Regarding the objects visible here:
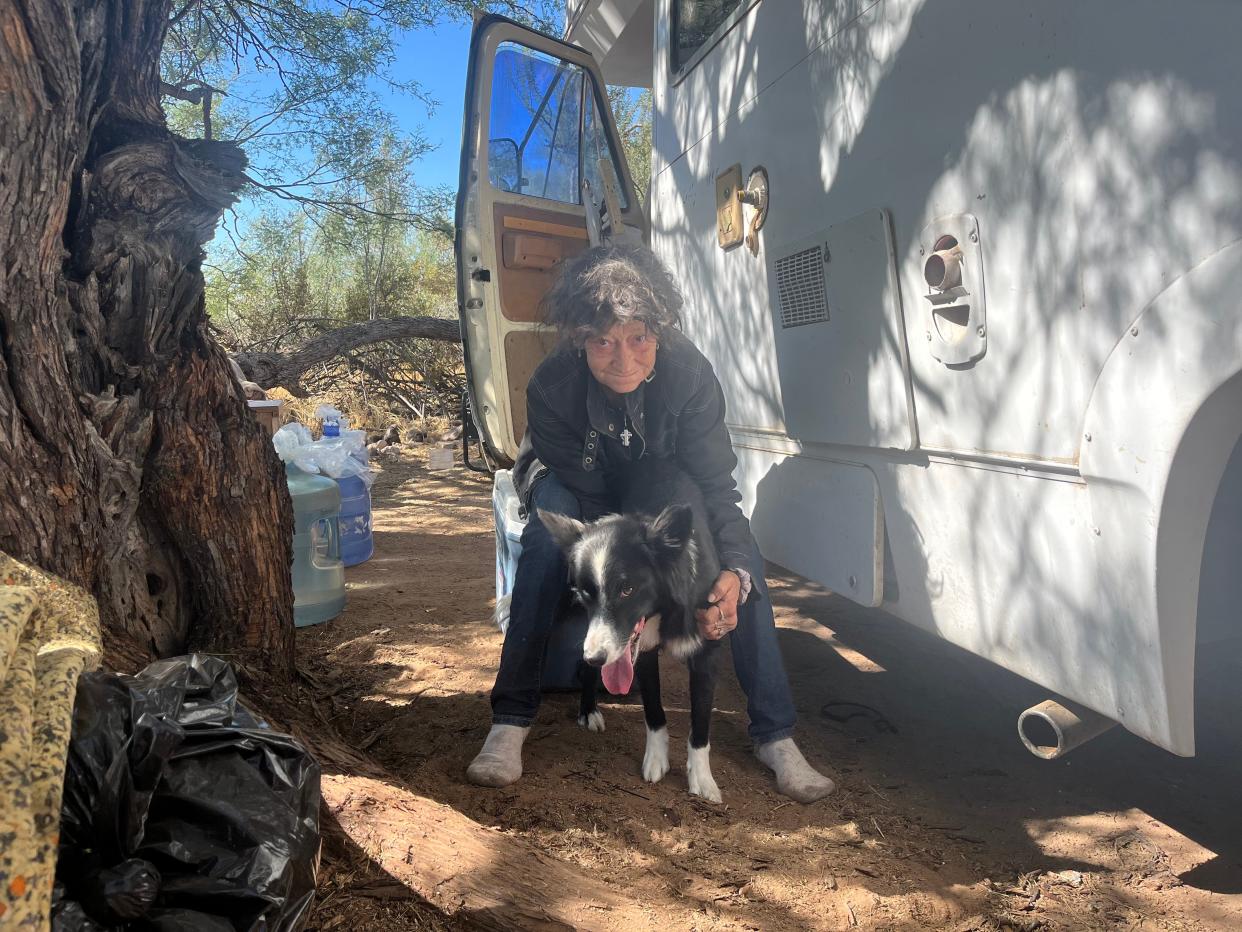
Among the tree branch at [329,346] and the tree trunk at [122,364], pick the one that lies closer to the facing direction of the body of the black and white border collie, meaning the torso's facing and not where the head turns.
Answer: the tree trunk

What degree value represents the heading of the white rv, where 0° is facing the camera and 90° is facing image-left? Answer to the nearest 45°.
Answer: approximately 135°

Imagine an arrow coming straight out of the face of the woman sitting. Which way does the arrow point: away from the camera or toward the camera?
toward the camera

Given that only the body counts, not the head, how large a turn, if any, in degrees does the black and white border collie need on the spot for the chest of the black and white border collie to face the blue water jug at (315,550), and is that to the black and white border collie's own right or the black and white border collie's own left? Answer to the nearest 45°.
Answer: approximately 135° to the black and white border collie's own right

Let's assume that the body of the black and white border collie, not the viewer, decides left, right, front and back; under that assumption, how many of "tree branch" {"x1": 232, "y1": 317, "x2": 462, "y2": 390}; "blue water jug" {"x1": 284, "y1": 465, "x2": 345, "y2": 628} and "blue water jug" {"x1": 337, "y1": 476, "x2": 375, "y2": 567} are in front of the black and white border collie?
0

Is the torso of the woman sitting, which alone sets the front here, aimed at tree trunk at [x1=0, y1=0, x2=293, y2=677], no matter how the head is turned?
no

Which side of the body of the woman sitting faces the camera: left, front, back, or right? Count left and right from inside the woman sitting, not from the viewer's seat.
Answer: front

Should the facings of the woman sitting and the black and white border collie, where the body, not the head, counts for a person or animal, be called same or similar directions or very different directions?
same or similar directions

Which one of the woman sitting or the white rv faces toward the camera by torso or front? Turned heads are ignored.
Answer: the woman sitting

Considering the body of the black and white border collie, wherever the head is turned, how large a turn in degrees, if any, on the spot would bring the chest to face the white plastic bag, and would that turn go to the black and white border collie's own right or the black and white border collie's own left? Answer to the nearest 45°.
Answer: approximately 135° to the black and white border collie's own right

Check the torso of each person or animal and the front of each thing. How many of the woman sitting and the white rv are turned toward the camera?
1

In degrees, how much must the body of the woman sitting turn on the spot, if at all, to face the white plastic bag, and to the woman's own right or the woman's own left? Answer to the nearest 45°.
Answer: approximately 135° to the woman's own right

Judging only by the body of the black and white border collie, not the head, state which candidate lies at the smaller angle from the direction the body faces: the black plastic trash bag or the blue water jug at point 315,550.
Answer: the black plastic trash bag

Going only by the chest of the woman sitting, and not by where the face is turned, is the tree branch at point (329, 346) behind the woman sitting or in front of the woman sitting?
behind

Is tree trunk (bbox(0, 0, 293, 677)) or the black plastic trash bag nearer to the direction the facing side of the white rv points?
the tree trunk

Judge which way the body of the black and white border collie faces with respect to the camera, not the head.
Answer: toward the camera

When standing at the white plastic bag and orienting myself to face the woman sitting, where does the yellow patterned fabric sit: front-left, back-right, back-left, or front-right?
front-right
